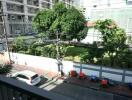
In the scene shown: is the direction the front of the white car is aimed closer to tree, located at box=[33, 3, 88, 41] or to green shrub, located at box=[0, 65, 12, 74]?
the green shrub

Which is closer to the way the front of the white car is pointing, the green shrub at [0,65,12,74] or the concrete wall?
the green shrub

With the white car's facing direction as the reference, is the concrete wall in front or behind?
behind

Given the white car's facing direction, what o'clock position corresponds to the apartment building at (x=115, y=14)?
The apartment building is roughly at 3 o'clock from the white car.

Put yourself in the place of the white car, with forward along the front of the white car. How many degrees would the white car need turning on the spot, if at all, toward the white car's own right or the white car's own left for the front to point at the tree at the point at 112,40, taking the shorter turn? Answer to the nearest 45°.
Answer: approximately 90° to the white car's own right

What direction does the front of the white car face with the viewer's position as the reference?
facing away from the viewer and to the left of the viewer

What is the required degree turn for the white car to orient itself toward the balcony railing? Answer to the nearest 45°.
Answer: approximately 135° to its left

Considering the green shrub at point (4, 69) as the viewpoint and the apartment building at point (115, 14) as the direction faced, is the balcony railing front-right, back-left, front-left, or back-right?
back-right

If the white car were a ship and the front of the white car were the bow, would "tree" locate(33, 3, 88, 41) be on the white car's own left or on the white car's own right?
on the white car's own right

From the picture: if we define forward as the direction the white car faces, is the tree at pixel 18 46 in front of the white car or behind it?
in front
